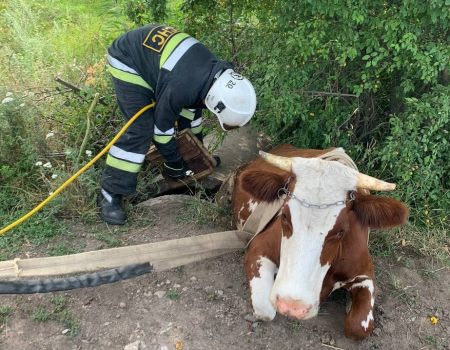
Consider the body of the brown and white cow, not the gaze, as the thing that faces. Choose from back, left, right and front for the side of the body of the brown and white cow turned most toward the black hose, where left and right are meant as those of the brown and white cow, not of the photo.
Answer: right

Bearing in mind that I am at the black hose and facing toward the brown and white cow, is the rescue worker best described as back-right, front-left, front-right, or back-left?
front-left

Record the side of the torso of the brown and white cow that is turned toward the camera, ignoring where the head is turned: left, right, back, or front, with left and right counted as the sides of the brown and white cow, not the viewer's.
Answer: front

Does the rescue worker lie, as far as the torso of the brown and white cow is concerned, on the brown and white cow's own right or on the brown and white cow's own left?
on the brown and white cow's own right

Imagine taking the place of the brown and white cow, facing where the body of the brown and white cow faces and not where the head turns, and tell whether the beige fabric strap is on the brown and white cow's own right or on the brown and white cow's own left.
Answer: on the brown and white cow's own right

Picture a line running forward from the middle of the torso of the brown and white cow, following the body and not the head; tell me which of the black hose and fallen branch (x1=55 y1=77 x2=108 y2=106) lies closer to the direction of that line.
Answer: the black hose

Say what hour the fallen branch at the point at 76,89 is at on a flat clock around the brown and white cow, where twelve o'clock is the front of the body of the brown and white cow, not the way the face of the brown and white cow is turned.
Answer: The fallen branch is roughly at 4 o'clock from the brown and white cow.

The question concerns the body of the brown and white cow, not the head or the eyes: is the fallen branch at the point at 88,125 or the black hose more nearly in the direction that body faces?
the black hose

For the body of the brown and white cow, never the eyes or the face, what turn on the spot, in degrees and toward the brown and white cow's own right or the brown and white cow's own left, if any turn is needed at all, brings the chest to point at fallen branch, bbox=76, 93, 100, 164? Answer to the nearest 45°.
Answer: approximately 135° to the brown and white cow's own right
